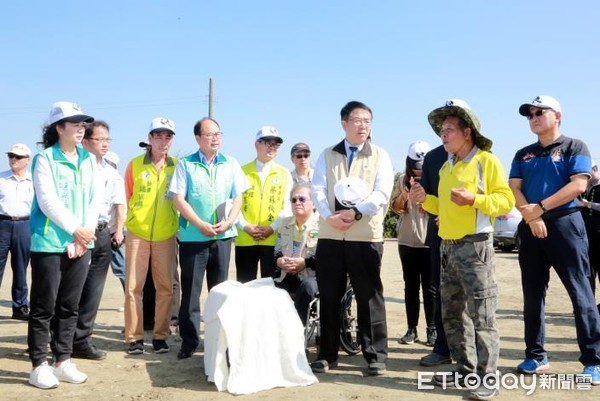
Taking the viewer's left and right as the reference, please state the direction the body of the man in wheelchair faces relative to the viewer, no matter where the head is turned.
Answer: facing the viewer and to the left of the viewer

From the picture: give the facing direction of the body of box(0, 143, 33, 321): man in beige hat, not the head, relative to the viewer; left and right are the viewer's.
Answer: facing the viewer

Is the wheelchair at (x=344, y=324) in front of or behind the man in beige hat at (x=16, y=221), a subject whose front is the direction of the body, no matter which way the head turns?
in front

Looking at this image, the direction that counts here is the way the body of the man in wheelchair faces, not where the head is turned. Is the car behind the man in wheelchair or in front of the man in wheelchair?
behind

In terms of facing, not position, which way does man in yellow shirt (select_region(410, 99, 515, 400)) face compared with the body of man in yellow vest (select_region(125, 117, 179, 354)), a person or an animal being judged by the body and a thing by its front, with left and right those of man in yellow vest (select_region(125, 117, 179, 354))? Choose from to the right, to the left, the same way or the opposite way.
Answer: to the right

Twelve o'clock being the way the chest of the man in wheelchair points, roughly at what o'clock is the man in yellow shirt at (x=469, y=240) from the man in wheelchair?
The man in yellow shirt is roughly at 9 o'clock from the man in wheelchair.

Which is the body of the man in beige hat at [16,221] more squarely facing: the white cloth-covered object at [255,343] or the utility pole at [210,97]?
the white cloth-covered object

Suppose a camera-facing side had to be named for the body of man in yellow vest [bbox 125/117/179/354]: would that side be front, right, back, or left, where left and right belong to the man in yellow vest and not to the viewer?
front

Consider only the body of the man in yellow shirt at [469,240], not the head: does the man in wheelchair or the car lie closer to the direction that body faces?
the man in wheelchair

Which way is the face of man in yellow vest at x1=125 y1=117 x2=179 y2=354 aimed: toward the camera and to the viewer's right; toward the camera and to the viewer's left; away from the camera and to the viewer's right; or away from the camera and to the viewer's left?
toward the camera and to the viewer's right

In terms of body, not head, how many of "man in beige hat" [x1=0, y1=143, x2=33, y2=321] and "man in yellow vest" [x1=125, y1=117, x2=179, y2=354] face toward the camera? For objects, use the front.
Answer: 2

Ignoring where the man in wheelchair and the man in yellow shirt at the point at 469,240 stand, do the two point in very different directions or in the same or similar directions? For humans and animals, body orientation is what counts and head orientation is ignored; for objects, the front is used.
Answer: same or similar directions
